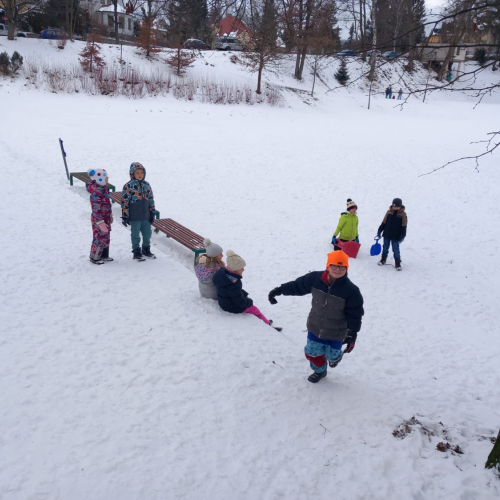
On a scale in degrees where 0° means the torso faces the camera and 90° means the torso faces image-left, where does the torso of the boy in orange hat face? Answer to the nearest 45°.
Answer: approximately 0°

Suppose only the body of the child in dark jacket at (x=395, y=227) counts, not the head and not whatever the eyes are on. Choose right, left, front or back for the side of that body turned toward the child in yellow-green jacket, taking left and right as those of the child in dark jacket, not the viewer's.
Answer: right

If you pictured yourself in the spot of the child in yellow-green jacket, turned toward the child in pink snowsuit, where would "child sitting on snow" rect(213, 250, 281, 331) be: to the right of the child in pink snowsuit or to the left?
left

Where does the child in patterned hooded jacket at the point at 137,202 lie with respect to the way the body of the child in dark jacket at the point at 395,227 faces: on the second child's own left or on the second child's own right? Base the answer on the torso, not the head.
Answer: on the second child's own right
